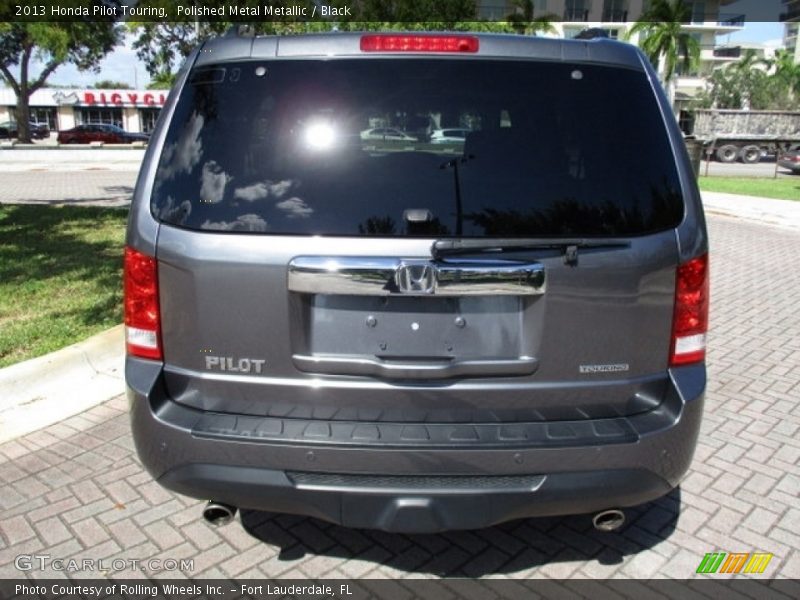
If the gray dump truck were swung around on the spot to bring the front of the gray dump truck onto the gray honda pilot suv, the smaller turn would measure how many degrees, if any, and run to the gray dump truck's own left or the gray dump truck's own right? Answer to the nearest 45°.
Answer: approximately 90° to the gray dump truck's own right

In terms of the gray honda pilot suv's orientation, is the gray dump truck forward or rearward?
forward

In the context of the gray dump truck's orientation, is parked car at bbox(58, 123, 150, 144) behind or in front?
behind

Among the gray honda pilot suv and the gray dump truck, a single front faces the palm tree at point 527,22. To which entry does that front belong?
the gray honda pilot suv

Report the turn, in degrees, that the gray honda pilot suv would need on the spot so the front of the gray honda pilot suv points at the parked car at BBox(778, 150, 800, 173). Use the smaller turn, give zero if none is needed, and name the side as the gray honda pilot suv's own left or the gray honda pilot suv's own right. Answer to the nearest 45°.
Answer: approximately 45° to the gray honda pilot suv's own right

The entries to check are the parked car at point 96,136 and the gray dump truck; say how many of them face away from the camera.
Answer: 0

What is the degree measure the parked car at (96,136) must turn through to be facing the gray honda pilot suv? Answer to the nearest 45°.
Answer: approximately 90° to its right

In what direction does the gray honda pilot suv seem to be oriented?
away from the camera
